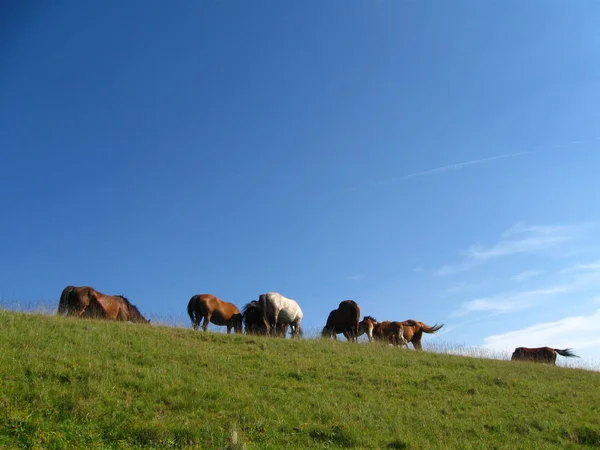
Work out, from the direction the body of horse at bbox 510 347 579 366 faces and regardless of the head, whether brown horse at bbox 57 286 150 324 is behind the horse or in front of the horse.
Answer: in front

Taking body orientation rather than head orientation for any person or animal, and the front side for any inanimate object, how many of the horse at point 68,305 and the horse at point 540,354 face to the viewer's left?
2

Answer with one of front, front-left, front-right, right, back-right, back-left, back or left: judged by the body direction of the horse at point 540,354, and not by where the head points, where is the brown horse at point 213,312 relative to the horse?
front-left

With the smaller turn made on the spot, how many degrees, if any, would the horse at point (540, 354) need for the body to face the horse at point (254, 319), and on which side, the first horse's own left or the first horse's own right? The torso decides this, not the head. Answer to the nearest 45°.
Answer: approximately 45° to the first horse's own left

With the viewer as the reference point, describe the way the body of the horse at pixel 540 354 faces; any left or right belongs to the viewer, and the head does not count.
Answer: facing to the left of the viewer
